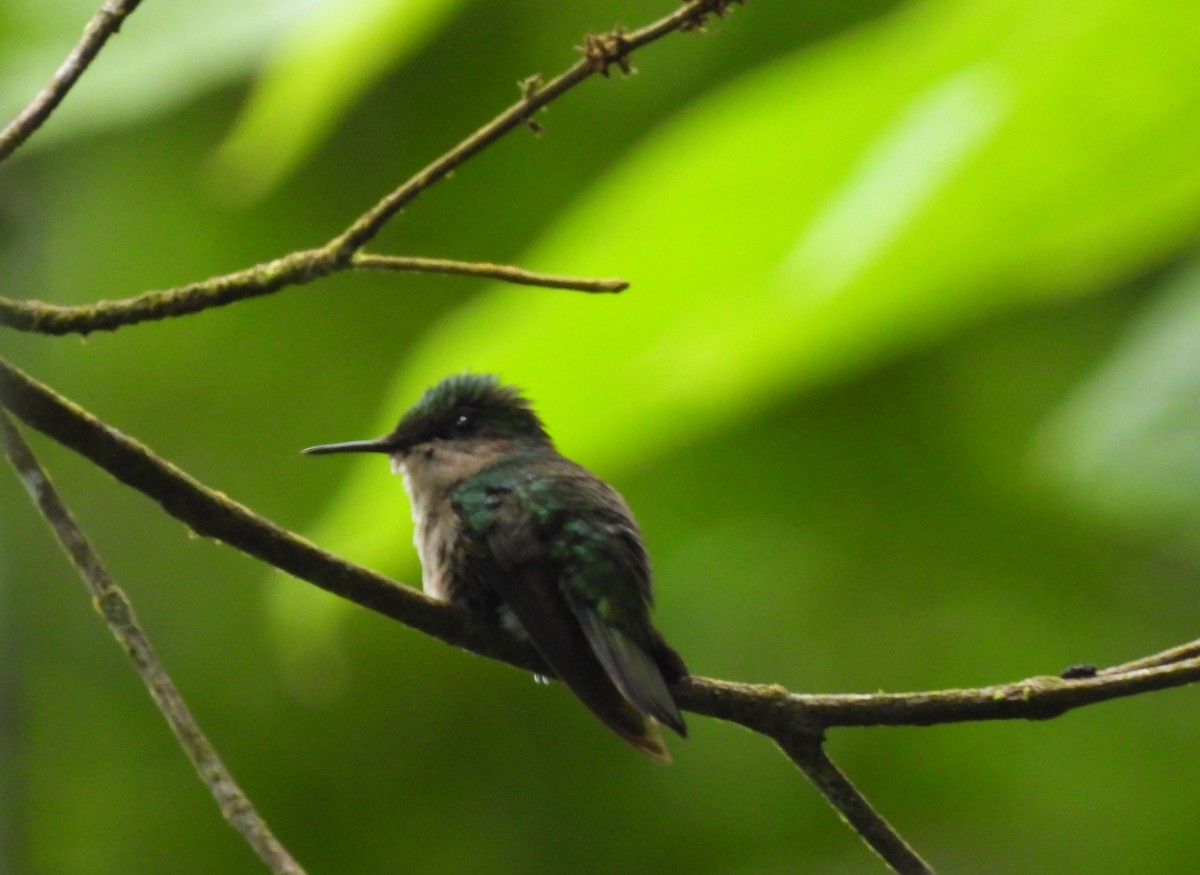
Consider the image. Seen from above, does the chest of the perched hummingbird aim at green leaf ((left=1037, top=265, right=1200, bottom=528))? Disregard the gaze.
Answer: no

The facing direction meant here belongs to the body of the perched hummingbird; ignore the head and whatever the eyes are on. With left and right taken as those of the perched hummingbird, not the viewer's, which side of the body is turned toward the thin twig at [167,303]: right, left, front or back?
left

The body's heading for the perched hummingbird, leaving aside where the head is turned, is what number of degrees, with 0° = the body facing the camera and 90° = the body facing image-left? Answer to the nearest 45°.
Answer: approximately 90°

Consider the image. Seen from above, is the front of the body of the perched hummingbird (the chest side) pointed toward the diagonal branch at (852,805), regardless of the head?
no

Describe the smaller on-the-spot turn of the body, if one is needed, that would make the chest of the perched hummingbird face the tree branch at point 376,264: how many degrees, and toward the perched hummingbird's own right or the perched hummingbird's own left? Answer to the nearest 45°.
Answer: approximately 90° to the perched hummingbird's own left
